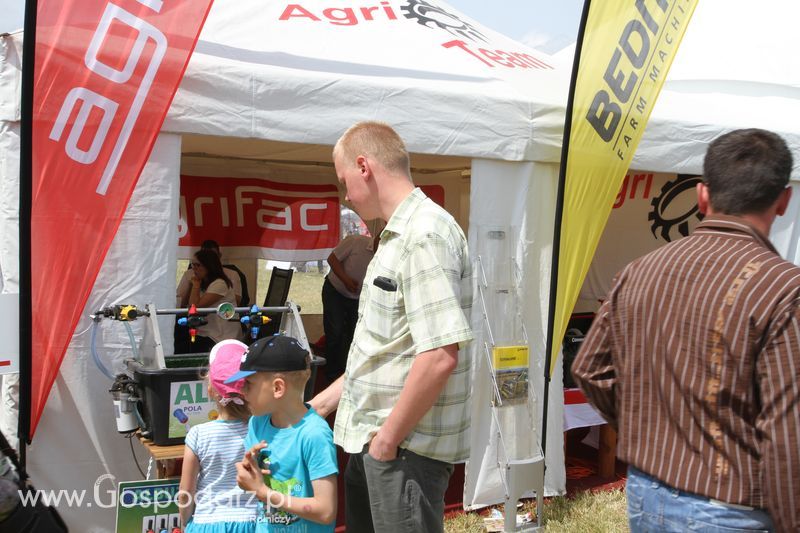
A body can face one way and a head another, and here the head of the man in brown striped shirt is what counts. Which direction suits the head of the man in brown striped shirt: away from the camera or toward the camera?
away from the camera

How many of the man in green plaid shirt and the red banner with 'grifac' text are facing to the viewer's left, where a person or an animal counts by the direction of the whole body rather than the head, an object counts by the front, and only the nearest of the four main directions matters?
1

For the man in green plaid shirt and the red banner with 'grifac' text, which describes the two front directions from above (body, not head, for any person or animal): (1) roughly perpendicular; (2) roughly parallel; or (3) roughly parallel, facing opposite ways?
roughly perpendicular

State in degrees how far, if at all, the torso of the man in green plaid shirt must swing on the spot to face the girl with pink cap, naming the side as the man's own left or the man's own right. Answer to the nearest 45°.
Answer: approximately 45° to the man's own right

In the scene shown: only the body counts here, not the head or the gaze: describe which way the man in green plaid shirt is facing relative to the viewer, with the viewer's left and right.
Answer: facing to the left of the viewer

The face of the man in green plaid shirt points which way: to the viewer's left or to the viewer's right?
to the viewer's left

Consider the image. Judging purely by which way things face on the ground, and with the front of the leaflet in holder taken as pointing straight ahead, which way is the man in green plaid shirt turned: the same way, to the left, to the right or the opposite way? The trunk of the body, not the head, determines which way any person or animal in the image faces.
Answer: to the right

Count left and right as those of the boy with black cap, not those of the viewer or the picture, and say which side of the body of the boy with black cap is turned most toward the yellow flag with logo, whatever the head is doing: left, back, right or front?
back

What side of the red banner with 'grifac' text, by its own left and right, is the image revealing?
front

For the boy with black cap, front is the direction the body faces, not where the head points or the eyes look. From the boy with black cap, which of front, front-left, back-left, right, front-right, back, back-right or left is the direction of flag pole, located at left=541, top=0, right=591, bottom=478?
back

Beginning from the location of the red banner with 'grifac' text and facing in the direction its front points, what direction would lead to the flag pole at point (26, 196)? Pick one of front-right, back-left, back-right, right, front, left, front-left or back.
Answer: front
